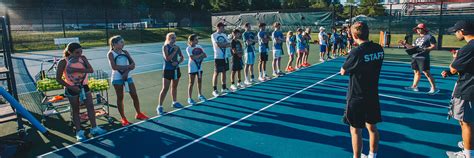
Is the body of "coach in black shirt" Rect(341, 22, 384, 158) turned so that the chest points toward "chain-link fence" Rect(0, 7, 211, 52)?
yes

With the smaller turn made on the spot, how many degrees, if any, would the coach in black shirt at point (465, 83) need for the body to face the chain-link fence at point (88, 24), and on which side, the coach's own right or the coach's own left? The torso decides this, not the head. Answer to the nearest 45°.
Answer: approximately 45° to the coach's own right

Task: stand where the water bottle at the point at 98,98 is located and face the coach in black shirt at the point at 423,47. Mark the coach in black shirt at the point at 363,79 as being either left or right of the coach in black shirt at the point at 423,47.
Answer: right

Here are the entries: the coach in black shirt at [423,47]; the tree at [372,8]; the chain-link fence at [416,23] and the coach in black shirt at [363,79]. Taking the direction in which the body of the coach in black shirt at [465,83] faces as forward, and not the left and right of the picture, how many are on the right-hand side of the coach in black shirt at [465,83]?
3

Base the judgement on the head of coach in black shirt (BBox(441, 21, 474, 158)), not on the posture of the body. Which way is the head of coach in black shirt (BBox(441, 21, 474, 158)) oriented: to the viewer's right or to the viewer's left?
to the viewer's left

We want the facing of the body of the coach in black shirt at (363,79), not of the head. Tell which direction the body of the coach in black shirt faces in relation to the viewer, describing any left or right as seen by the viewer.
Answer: facing away from the viewer and to the left of the viewer

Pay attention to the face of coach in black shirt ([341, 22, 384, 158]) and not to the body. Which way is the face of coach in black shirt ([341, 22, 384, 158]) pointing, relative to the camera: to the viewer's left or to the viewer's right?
to the viewer's left

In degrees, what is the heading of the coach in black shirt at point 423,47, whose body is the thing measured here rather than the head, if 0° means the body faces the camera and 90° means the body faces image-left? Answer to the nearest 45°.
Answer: approximately 45°

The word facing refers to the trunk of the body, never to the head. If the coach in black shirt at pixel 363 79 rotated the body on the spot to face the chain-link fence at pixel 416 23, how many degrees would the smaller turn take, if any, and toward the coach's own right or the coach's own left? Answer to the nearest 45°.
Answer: approximately 45° to the coach's own right

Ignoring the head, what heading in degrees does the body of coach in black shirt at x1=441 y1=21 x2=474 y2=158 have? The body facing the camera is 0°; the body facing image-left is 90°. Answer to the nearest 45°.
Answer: approximately 90°
